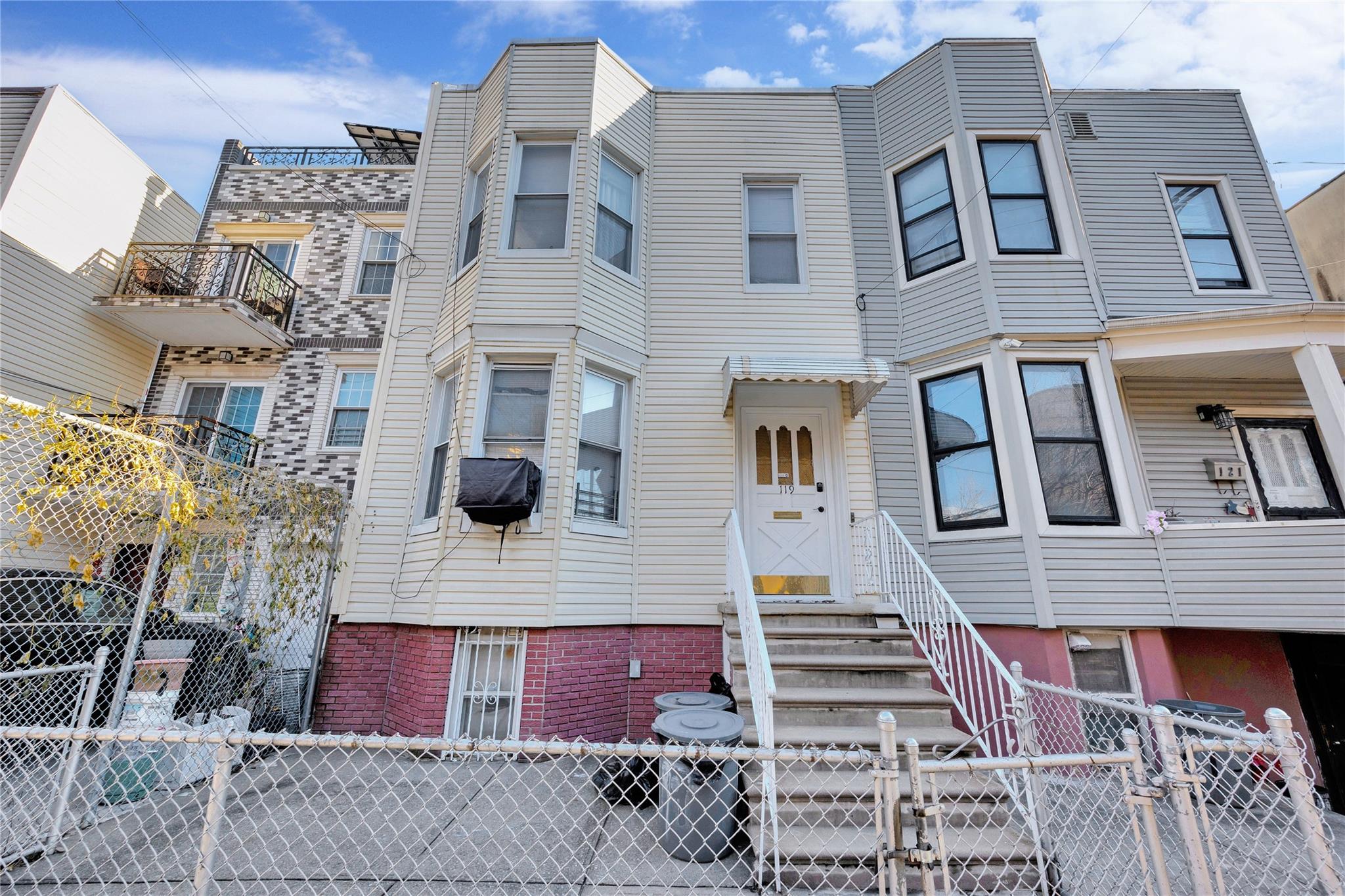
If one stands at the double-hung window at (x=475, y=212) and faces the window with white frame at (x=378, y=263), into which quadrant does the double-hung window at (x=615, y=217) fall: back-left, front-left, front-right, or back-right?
back-right

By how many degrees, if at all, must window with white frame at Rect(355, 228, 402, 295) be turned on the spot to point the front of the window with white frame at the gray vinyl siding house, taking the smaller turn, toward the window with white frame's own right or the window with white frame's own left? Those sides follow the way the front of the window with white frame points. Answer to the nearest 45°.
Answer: approximately 45° to the window with white frame's own left

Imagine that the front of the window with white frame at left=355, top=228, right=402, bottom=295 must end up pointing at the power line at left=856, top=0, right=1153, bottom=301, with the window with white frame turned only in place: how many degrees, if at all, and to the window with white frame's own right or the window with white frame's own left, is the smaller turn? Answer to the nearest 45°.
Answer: approximately 45° to the window with white frame's own left

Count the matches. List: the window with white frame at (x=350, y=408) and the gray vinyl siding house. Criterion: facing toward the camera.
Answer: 2

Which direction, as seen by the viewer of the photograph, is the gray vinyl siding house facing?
facing the viewer

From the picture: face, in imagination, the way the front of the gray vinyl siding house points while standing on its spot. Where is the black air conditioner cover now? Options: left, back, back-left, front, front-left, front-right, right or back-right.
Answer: front-right

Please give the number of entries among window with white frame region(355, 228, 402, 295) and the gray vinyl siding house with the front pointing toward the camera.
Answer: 2

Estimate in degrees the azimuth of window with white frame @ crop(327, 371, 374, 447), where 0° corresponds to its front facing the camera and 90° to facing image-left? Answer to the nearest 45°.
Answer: approximately 0°

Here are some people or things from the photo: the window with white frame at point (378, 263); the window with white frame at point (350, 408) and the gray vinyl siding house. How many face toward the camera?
3
